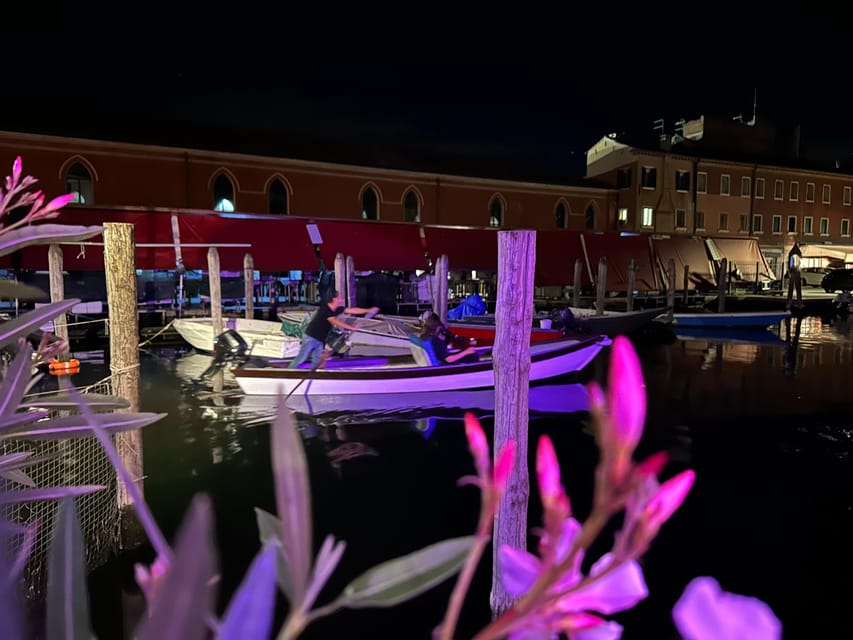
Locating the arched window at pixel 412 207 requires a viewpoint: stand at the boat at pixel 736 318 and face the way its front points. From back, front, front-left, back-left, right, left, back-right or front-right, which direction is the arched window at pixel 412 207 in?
back

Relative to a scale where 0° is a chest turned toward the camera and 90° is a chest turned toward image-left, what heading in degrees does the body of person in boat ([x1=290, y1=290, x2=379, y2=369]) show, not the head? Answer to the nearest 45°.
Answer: approximately 270°

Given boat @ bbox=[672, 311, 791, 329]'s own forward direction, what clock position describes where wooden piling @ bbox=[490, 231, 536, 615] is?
The wooden piling is roughly at 3 o'clock from the boat.

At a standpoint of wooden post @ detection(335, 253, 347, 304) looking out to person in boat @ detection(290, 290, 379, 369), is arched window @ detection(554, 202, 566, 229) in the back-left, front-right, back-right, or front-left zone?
back-left

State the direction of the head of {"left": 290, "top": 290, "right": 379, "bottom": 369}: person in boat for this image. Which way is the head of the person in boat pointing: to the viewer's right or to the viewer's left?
to the viewer's right

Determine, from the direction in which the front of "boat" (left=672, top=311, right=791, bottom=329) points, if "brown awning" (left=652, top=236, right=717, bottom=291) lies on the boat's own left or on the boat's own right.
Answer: on the boat's own left

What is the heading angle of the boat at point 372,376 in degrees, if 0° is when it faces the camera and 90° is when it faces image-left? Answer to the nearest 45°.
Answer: approximately 270°

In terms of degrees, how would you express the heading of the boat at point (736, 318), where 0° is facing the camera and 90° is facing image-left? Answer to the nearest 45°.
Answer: approximately 270°
